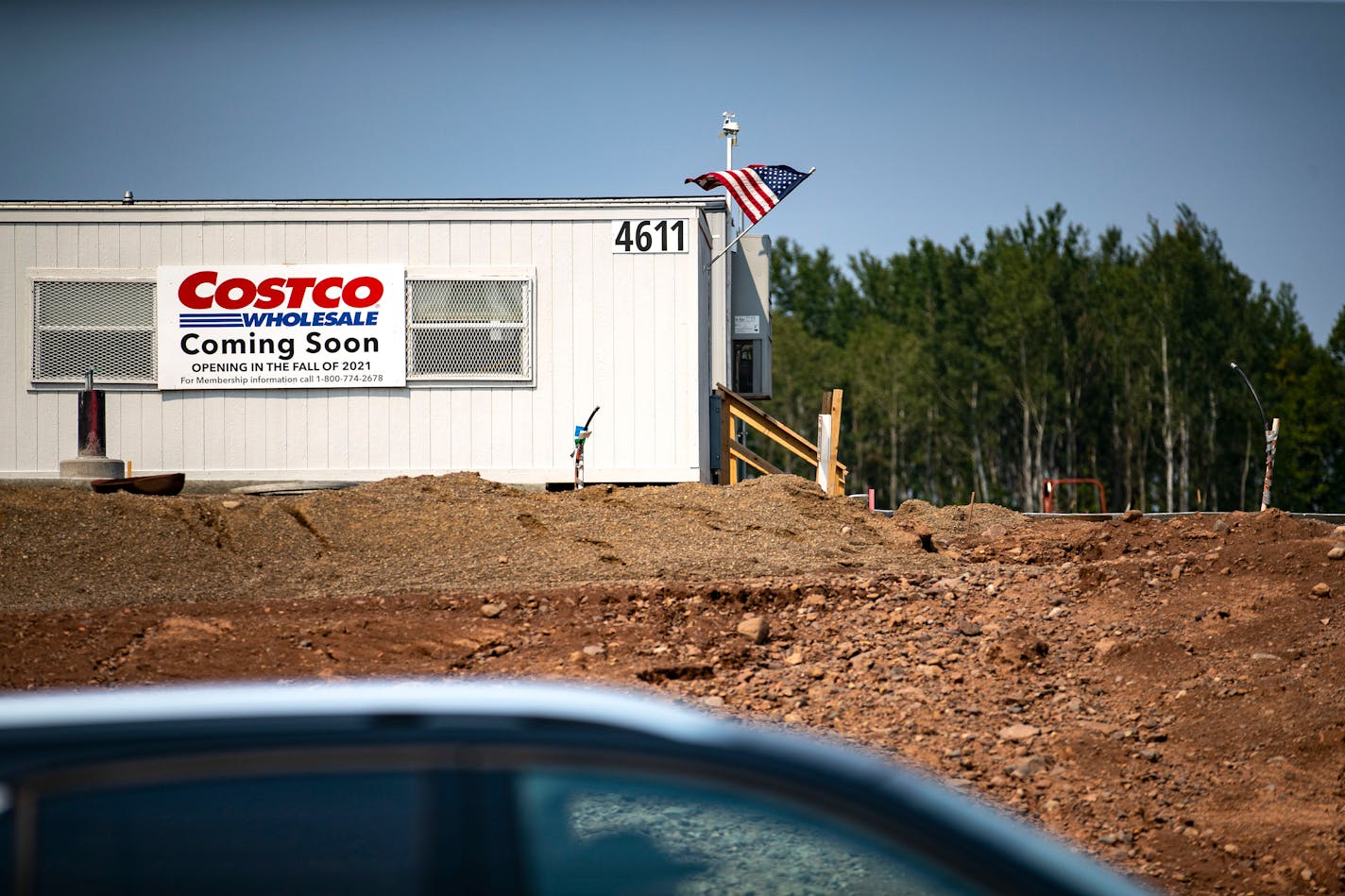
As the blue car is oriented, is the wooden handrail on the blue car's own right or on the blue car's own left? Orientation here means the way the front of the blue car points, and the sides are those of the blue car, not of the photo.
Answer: on the blue car's own left

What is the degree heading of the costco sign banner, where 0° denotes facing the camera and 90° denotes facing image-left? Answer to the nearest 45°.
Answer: approximately 0°

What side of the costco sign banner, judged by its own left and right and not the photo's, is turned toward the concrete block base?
right

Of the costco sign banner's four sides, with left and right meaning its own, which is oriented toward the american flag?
left

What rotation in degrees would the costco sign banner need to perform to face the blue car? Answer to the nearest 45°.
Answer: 0° — it already faces it

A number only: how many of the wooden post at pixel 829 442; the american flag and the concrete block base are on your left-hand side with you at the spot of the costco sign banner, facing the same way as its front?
2

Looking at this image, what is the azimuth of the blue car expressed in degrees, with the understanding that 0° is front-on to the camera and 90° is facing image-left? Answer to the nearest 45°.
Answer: approximately 270°

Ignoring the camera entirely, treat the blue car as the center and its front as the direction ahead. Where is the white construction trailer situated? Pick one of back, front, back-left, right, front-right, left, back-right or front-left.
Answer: left

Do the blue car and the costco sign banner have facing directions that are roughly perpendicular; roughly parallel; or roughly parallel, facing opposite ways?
roughly perpendicular

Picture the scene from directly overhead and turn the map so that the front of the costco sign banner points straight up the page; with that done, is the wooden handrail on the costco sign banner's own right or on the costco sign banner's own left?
on the costco sign banner's own left

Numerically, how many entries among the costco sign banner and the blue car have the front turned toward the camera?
1
